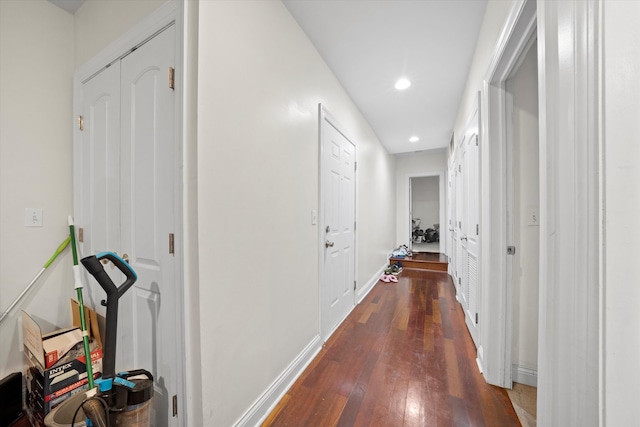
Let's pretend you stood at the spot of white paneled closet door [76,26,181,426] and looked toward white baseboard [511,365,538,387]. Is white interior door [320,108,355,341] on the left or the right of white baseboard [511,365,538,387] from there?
left

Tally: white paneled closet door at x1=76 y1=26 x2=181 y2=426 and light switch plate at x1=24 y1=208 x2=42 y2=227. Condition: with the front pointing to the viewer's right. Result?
0

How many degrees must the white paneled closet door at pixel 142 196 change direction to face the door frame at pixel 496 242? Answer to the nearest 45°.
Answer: approximately 90° to its left

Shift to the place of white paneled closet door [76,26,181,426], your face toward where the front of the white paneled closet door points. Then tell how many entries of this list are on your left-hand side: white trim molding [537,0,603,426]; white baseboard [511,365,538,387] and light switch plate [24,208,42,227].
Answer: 2

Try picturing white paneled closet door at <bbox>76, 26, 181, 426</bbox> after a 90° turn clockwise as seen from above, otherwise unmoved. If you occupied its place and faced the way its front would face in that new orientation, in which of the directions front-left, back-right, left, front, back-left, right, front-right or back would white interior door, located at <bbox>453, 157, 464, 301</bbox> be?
back-right

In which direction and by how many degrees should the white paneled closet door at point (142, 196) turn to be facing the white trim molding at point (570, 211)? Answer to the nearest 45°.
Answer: approximately 90° to its left

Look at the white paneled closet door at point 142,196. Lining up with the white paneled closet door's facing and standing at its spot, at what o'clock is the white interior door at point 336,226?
The white interior door is roughly at 7 o'clock from the white paneled closet door.

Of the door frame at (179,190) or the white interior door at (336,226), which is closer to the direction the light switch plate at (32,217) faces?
the door frame

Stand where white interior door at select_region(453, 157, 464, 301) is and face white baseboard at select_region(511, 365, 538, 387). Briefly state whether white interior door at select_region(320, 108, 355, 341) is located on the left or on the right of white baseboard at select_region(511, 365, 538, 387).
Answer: right

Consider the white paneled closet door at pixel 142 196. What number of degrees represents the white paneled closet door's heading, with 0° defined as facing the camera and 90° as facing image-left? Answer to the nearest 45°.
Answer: approximately 45°
